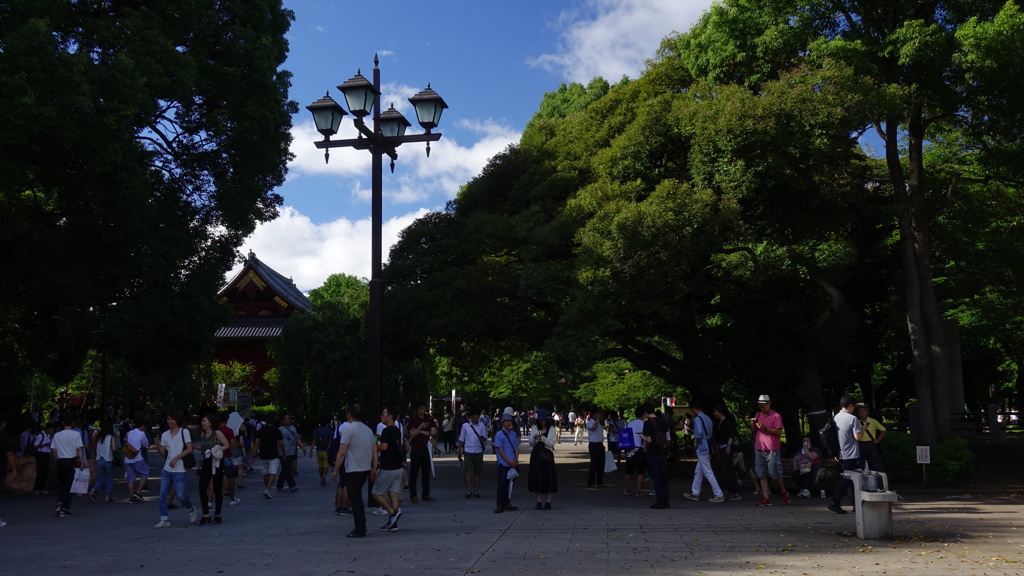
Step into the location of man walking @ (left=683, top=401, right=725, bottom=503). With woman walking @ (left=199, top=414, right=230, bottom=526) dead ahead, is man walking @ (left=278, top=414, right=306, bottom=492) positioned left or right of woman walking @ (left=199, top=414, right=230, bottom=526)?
right

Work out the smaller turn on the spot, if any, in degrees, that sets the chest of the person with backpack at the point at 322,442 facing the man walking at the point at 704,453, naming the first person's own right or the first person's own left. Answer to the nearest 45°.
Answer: approximately 135° to the first person's own right

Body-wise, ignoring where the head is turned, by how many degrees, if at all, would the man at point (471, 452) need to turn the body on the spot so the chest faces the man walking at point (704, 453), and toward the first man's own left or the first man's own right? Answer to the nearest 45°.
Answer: approximately 45° to the first man's own left

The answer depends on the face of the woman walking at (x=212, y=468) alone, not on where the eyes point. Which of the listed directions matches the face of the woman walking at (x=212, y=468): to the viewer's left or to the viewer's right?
to the viewer's left

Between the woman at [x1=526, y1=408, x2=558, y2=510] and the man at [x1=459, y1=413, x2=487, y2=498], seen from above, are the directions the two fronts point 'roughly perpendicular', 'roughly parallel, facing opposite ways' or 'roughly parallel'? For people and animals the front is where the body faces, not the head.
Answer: roughly parallel

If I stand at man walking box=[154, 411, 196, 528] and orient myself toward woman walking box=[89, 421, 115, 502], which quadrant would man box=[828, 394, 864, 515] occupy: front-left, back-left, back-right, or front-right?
back-right

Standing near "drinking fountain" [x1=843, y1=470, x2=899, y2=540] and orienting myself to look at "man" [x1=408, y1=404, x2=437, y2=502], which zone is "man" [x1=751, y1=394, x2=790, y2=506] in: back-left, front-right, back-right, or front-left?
front-right

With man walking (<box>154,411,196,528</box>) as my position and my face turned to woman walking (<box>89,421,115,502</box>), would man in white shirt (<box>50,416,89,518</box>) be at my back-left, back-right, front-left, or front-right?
front-left

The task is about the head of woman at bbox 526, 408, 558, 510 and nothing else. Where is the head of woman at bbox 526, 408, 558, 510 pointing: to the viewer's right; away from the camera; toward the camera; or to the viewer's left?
toward the camera

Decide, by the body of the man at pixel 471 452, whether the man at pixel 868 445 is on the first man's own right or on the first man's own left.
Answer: on the first man's own left

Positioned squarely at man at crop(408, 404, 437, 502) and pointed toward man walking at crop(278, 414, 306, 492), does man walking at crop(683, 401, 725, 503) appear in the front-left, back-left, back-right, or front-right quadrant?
back-right

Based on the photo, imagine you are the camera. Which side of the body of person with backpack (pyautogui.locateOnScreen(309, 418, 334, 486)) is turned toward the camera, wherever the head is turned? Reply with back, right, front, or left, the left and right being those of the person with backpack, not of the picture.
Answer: back
